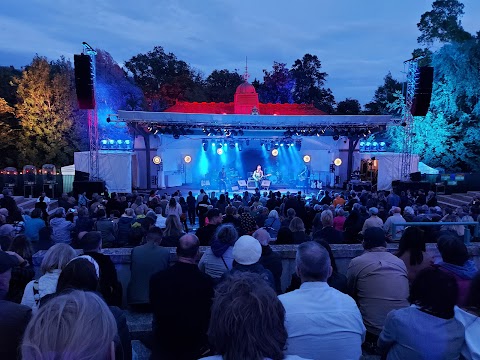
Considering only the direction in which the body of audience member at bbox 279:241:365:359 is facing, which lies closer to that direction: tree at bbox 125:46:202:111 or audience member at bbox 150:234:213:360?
the tree

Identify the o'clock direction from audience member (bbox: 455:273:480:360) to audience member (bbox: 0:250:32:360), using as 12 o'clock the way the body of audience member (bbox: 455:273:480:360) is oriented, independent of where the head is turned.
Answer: audience member (bbox: 0:250:32:360) is roughly at 8 o'clock from audience member (bbox: 455:273:480:360).

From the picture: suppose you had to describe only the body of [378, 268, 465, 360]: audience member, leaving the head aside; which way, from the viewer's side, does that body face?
away from the camera

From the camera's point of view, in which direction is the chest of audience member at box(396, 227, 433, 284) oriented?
away from the camera

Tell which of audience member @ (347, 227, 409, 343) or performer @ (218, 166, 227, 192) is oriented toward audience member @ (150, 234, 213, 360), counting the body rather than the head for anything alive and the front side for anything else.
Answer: the performer

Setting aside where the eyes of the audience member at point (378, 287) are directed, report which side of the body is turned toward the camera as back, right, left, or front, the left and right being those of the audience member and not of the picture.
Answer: back

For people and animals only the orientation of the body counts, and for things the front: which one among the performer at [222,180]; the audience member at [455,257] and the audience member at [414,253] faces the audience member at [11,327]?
the performer

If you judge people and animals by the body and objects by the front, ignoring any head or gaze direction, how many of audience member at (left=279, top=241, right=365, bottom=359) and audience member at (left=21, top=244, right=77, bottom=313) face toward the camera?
0

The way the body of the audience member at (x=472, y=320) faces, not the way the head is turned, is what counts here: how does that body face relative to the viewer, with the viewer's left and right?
facing away from the viewer

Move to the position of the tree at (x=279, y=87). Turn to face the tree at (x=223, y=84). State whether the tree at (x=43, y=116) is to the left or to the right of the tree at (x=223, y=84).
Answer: left

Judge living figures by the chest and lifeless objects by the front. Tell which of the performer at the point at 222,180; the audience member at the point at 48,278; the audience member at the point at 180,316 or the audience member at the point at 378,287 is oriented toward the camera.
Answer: the performer

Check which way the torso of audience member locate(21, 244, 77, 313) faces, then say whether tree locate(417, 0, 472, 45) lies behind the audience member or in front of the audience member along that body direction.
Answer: in front

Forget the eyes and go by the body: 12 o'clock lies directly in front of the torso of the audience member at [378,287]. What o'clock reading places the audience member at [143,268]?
the audience member at [143,268] is roughly at 9 o'clock from the audience member at [378,287].

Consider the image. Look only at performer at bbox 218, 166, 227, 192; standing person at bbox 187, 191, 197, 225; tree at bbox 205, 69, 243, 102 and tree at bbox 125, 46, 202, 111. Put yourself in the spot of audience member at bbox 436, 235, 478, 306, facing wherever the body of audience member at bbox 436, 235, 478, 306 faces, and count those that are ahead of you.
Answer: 4
